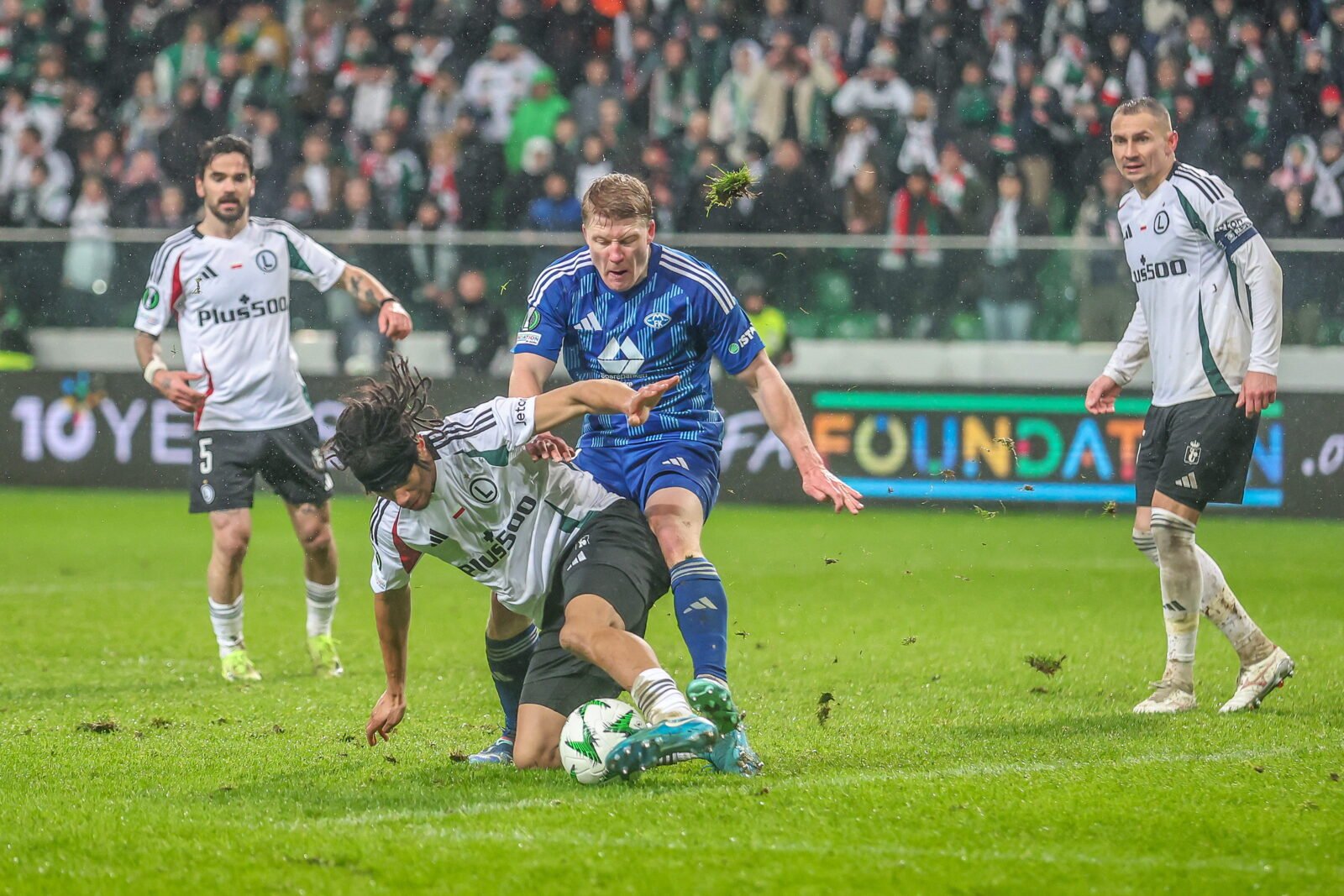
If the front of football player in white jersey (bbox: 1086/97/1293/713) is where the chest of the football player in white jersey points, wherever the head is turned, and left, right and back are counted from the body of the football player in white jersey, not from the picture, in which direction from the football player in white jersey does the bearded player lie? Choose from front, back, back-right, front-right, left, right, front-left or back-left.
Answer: front-right

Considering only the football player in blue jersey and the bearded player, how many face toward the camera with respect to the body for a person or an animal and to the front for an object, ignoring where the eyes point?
2

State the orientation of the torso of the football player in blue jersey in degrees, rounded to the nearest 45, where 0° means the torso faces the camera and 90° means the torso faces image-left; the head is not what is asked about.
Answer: approximately 0°

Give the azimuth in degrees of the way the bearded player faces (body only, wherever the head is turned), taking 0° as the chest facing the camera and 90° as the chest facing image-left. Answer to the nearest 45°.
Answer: approximately 0°

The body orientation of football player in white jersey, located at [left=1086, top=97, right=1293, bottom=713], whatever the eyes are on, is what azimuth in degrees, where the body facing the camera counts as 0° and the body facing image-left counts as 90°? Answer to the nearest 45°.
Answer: approximately 45°
